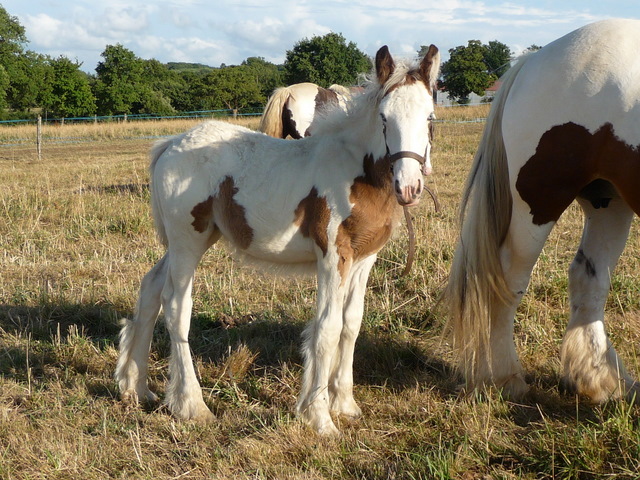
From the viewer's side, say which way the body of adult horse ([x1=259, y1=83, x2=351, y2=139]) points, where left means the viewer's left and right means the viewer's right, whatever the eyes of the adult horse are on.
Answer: facing away from the viewer and to the right of the viewer

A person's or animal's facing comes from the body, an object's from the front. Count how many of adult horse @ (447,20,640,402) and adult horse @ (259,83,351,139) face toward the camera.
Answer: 0

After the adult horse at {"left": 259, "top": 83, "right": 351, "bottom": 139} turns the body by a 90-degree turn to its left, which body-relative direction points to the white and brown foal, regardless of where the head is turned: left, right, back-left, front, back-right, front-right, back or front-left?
back-left

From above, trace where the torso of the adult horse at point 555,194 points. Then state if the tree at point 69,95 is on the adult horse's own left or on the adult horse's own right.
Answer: on the adult horse's own left

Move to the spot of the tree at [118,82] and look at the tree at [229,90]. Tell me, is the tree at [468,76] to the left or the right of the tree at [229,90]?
right

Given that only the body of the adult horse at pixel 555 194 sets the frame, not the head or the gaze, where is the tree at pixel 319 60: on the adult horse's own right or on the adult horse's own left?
on the adult horse's own left

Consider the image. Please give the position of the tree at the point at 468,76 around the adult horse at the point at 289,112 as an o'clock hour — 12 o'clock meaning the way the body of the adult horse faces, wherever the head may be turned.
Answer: The tree is roughly at 11 o'clock from the adult horse.

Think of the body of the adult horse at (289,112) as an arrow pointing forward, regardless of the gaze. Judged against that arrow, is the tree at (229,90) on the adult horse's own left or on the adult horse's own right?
on the adult horse's own left
